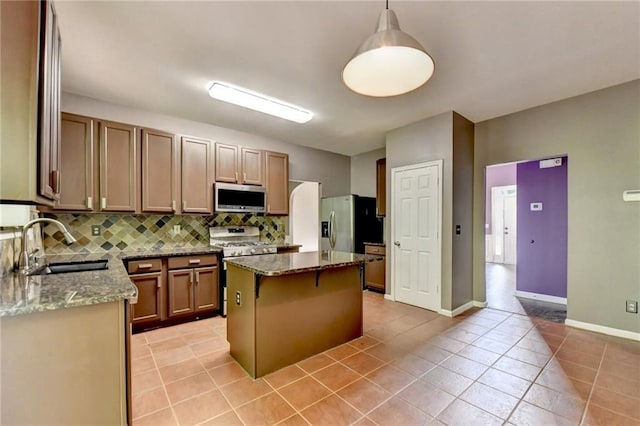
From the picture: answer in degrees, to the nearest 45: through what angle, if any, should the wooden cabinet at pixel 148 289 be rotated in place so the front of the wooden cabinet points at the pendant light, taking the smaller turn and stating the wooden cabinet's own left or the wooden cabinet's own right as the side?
approximately 45° to the wooden cabinet's own left

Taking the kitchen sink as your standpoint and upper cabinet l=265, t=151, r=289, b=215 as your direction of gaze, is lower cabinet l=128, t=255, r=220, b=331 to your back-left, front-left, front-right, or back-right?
front-left

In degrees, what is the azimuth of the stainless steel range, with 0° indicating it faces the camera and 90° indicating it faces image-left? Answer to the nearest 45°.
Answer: approximately 315°

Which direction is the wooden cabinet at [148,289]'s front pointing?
toward the camera

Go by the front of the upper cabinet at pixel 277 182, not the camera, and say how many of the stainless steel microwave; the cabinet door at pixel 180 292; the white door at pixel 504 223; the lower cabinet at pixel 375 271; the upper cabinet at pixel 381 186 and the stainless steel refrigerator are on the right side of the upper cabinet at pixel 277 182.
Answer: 2

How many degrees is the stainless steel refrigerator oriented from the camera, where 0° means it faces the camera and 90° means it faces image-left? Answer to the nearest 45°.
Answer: approximately 45°

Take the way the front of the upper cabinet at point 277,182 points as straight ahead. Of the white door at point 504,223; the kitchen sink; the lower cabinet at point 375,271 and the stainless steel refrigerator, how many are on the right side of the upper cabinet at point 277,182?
1

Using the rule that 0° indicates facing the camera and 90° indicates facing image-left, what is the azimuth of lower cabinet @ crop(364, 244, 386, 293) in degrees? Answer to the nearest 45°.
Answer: approximately 45°

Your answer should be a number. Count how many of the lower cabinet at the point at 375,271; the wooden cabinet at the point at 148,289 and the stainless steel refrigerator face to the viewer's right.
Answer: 0

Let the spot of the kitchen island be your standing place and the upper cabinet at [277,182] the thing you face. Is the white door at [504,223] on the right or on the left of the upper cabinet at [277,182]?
right

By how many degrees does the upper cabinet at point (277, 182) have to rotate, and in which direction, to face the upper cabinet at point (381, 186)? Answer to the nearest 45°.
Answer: approximately 45° to its left
